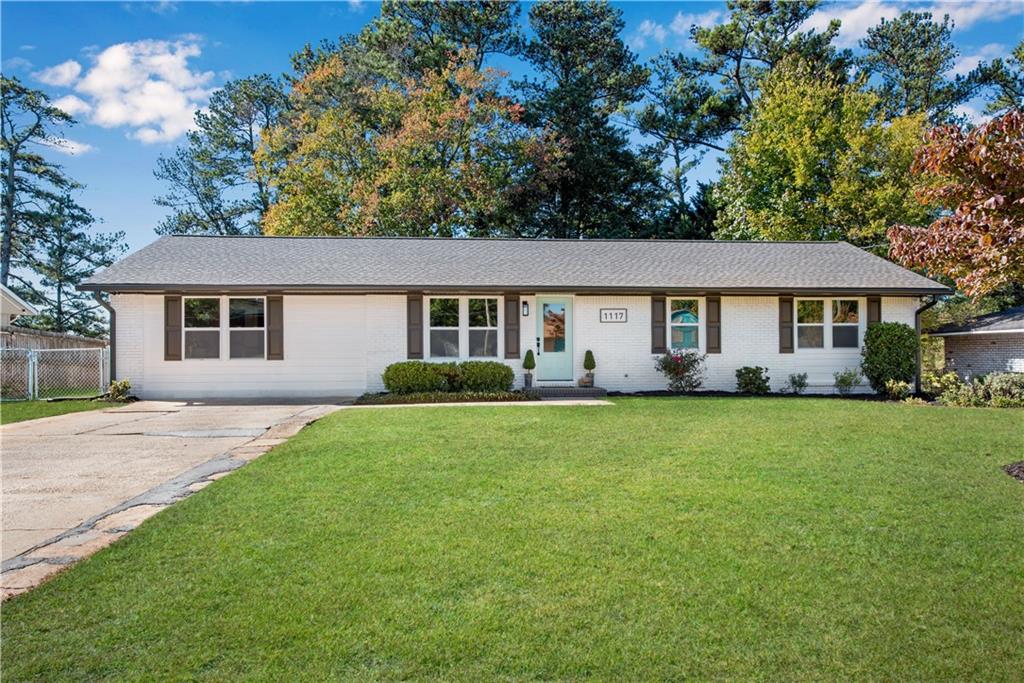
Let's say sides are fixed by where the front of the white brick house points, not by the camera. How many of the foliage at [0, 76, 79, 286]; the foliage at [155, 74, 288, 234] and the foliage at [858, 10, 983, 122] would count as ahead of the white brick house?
0

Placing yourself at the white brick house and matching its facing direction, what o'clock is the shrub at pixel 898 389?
The shrub is roughly at 9 o'clock from the white brick house.

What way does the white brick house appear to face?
toward the camera

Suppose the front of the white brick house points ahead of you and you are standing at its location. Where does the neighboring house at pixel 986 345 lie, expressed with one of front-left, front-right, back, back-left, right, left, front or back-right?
left

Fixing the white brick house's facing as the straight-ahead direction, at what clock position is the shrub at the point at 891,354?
The shrub is roughly at 9 o'clock from the white brick house.

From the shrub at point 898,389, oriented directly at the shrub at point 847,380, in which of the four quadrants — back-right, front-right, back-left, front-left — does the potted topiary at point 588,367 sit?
front-left

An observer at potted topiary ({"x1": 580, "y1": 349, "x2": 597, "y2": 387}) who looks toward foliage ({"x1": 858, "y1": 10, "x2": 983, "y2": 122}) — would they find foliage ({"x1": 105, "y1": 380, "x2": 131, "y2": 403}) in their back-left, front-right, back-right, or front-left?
back-left

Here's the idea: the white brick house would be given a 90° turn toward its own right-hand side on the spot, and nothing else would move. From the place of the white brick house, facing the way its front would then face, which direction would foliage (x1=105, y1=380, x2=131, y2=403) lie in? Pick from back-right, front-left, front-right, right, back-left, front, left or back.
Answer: front

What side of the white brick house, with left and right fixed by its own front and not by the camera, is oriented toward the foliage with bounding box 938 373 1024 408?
left

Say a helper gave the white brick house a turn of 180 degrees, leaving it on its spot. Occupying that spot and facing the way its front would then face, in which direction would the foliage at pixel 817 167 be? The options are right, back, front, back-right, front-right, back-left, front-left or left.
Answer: front-right

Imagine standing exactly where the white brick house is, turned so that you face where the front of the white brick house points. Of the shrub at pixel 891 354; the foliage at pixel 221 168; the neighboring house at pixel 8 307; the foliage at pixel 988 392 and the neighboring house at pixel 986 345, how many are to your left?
3

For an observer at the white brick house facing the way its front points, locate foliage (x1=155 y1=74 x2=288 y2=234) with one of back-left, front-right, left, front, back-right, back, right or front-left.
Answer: back-right

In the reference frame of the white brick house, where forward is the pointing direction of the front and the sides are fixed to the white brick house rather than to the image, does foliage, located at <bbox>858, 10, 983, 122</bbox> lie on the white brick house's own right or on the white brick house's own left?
on the white brick house's own left
